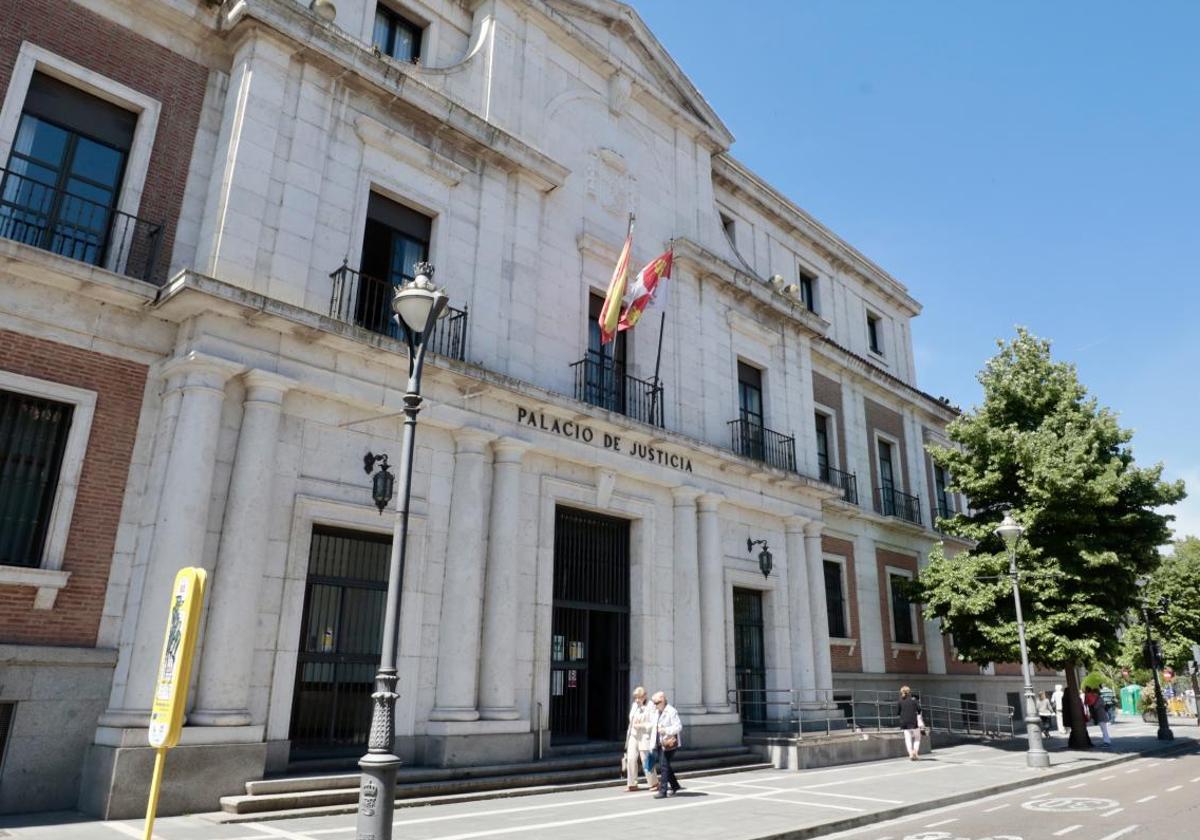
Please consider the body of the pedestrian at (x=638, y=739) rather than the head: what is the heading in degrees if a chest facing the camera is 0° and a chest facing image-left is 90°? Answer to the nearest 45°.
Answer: approximately 45°

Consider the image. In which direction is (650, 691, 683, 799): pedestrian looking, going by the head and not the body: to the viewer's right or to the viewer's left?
to the viewer's left

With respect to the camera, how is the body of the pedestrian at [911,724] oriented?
away from the camera
